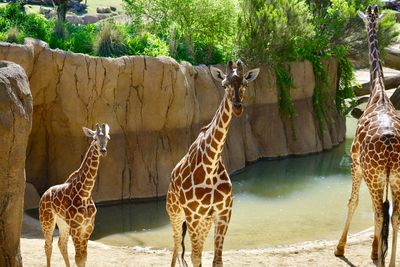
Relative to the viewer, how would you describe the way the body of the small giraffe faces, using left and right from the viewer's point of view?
facing the viewer and to the right of the viewer

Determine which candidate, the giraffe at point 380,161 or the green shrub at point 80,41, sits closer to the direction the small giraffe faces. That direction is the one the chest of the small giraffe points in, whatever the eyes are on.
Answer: the giraffe

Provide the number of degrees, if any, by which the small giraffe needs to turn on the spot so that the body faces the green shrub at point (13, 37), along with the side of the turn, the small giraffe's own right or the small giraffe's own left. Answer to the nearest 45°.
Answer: approximately 135° to the small giraffe's own left

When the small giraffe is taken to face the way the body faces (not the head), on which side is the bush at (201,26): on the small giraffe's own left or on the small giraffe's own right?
on the small giraffe's own left

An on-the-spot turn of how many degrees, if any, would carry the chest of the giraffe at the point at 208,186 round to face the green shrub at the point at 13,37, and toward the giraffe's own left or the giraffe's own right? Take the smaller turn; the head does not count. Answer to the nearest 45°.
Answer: approximately 180°

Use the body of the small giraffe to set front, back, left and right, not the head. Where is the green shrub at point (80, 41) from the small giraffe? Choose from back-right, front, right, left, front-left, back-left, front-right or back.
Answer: back-left

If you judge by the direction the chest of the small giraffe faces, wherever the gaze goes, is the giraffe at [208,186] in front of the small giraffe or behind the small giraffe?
in front

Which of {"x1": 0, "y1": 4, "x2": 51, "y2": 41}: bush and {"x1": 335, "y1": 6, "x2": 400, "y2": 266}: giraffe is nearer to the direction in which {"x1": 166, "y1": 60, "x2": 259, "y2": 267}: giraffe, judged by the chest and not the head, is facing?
the giraffe

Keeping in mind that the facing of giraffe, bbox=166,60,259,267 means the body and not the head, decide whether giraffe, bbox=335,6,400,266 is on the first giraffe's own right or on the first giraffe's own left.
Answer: on the first giraffe's own left

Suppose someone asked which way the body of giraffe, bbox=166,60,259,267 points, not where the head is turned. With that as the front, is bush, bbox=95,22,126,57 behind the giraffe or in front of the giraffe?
behind

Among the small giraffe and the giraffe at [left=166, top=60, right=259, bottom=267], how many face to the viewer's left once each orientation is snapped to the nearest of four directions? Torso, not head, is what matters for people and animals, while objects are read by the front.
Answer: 0

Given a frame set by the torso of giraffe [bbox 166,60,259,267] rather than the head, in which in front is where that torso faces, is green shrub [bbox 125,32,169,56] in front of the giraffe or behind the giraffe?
behind
